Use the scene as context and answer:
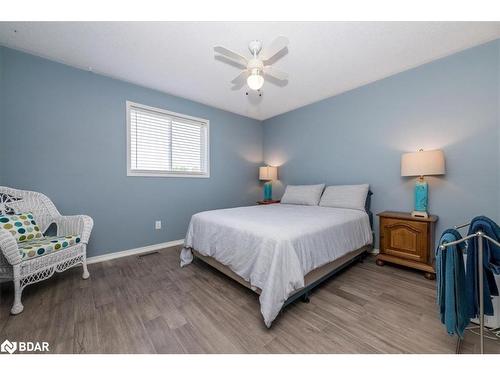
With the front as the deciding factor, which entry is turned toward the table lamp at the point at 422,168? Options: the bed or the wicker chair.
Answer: the wicker chair

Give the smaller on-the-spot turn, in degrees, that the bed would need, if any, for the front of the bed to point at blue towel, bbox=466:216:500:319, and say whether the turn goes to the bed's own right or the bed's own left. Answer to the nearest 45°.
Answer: approximately 135° to the bed's own left

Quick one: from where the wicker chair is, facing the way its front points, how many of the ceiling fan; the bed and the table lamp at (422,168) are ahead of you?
3

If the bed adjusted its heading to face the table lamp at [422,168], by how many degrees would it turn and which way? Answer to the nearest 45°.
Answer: approximately 180°

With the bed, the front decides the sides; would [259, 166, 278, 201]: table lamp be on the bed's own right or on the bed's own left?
on the bed's own right

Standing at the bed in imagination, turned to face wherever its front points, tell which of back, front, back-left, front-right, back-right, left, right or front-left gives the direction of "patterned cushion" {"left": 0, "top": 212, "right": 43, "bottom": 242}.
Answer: front-right

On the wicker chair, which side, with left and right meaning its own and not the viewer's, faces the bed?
front

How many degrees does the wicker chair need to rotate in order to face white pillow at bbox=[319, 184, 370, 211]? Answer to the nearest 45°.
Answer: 0° — it already faces it

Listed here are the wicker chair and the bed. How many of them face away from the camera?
0

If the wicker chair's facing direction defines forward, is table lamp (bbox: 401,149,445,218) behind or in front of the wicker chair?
in front

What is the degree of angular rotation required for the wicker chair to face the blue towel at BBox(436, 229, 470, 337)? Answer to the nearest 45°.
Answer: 0° — it already faces it

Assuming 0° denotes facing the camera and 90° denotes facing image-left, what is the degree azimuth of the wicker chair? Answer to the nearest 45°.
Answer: approximately 315°
